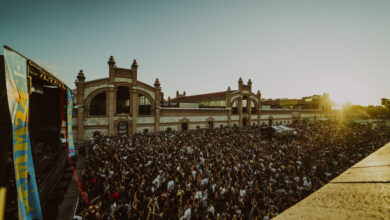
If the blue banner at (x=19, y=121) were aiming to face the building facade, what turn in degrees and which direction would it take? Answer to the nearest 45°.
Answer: approximately 90° to its left

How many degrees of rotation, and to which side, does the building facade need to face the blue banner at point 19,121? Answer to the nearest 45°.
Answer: approximately 45° to its right

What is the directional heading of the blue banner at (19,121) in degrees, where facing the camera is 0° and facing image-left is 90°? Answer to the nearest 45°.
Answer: approximately 315°

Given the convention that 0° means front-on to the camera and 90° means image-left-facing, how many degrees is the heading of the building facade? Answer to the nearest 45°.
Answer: approximately 315°
